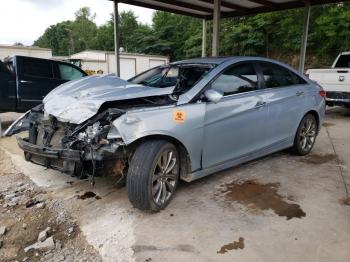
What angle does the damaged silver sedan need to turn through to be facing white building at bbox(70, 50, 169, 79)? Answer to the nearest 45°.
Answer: approximately 135° to its right

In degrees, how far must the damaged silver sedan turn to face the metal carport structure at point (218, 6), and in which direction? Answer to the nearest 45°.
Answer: approximately 135° to its right

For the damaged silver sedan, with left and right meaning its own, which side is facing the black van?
right

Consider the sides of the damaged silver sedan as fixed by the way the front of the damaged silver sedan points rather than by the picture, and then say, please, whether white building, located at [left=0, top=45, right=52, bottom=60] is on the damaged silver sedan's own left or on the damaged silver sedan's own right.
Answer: on the damaged silver sedan's own right

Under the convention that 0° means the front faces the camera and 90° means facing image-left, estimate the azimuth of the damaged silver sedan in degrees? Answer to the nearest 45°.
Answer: approximately 45°
